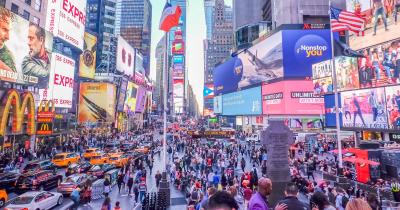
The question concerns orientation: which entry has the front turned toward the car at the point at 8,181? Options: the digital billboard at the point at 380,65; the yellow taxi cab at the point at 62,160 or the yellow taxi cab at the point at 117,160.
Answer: the digital billboard

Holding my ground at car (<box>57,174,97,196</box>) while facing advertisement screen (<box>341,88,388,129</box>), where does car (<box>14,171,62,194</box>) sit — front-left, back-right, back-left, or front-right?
back-left

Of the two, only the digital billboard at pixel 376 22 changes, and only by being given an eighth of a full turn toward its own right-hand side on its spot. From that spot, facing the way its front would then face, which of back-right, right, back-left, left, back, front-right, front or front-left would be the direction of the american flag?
left

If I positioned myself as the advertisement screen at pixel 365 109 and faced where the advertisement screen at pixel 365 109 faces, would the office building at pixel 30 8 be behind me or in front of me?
in front

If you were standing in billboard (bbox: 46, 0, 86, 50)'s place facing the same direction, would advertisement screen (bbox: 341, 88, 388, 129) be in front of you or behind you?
in front

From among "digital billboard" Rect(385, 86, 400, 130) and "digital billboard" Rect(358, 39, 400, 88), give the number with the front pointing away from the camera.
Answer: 0

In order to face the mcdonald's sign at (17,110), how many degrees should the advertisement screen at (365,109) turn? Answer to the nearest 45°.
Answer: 0° — it already faces it

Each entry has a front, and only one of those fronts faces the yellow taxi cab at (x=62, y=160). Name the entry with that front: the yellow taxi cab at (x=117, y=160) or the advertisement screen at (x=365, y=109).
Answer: the advertisement screen

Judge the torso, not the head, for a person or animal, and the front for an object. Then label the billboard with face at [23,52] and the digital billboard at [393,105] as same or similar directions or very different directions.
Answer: very different directions

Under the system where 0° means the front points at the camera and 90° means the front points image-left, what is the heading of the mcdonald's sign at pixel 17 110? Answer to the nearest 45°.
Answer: approximately 315°
